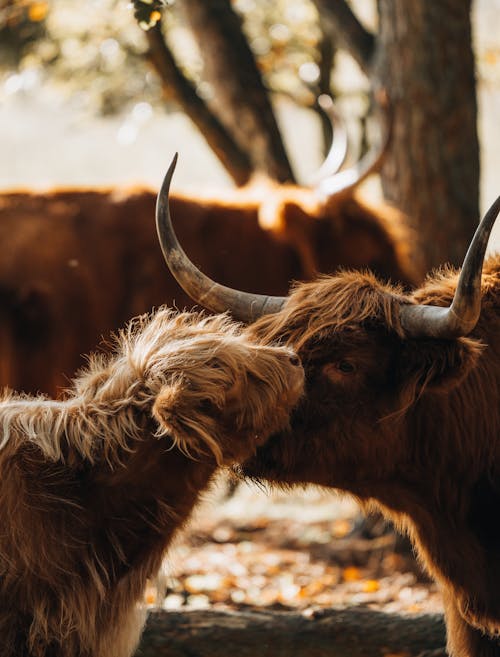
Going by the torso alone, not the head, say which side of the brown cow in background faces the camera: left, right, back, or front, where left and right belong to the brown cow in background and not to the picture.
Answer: right

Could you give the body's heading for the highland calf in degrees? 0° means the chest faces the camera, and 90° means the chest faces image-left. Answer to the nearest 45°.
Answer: approximately 270°

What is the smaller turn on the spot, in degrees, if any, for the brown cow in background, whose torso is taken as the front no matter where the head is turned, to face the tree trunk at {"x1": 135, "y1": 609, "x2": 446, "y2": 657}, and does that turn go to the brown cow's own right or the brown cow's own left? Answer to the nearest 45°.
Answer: approximately 90° to the brown cow's own right

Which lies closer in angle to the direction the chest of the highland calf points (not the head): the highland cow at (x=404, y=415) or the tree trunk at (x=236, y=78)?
the highland cow

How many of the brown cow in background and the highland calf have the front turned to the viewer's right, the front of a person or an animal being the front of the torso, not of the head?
2

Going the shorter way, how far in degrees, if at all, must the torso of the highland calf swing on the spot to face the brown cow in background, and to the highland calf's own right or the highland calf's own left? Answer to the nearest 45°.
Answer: approximately 90° to the highland calf's own left

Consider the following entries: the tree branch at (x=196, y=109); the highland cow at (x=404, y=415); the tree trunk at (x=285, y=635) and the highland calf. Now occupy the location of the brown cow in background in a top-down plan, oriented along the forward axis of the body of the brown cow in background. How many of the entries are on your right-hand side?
3

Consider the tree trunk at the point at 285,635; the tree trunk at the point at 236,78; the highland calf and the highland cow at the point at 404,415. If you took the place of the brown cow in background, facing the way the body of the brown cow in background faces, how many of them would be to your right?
3

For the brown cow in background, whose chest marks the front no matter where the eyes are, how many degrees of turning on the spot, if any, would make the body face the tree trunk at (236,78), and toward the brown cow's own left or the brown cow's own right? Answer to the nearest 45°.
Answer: approximately 45° to the brown cow's own left

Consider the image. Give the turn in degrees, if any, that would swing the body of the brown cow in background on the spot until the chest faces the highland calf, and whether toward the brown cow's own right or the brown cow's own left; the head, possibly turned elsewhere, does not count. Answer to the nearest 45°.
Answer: approximately 90° to the brown cow's own right
